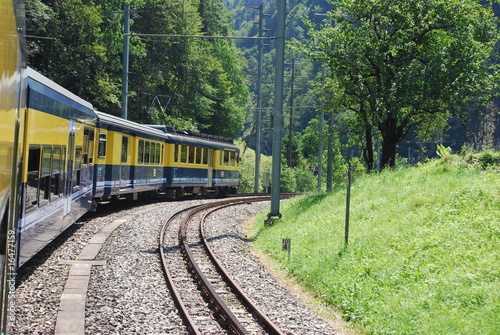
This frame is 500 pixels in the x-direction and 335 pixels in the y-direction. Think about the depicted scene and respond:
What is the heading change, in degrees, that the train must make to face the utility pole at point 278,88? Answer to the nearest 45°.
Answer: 0° — it already faces it

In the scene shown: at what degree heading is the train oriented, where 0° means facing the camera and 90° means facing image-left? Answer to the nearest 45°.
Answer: approximately 225°
